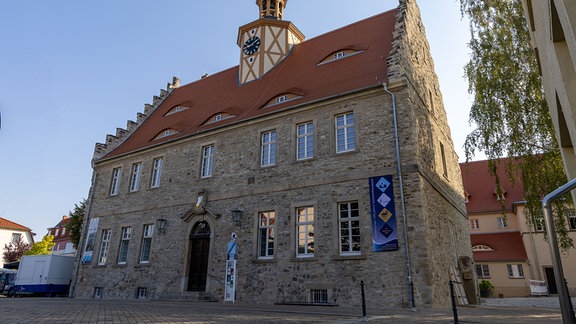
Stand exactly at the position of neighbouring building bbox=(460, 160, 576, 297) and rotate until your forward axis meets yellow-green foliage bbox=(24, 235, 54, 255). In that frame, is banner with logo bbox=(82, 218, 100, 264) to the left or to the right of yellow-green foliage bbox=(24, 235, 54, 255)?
left

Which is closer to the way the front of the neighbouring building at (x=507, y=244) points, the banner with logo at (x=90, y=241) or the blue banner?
the blue banner

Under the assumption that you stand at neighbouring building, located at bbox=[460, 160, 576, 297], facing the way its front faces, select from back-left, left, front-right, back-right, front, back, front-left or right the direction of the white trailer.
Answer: front-right

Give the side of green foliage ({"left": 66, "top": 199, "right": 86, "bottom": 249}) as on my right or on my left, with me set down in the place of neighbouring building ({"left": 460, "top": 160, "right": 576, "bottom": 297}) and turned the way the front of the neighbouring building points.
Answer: on my right

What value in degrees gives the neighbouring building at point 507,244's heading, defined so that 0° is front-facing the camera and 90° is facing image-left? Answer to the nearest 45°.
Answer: approximately 0°

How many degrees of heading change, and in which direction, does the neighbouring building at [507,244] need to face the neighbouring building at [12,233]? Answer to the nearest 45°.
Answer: approximately 90° to its right

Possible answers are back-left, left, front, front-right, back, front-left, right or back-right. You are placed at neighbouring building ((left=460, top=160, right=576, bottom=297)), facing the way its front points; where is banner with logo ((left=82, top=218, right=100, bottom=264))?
front-right

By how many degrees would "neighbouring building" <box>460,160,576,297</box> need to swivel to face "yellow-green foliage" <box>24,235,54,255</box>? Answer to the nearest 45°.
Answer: approximately 90° to its right
